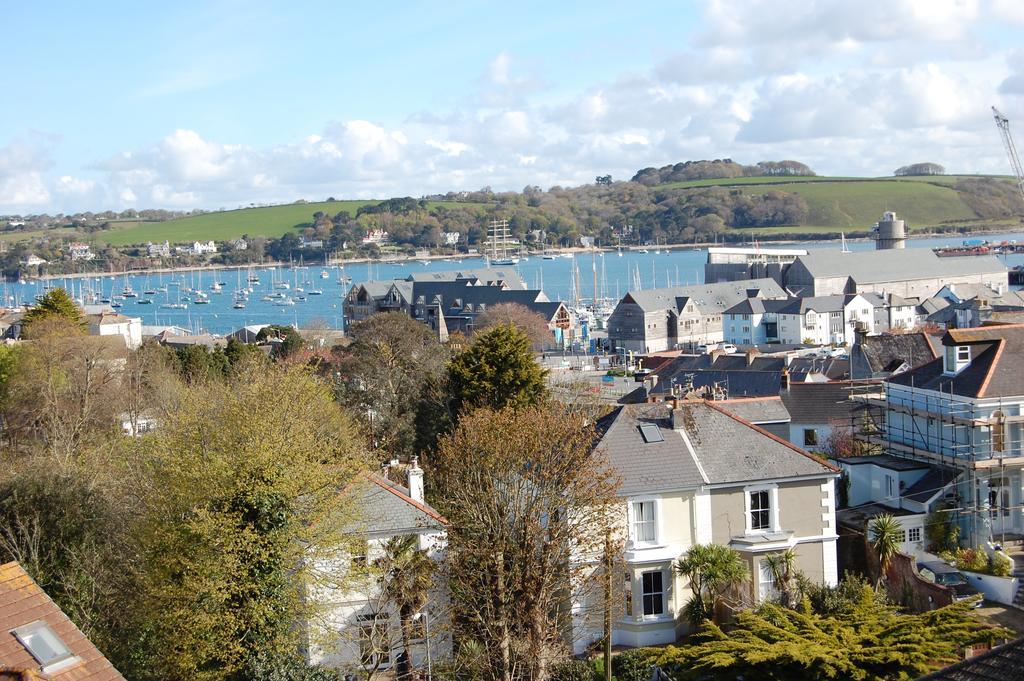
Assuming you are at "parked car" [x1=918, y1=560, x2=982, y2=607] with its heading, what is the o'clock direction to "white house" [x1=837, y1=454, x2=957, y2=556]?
The white house is roughly at 7 o'clock from the parked car.

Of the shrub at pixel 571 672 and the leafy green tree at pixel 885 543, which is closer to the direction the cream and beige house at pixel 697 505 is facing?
the shrub

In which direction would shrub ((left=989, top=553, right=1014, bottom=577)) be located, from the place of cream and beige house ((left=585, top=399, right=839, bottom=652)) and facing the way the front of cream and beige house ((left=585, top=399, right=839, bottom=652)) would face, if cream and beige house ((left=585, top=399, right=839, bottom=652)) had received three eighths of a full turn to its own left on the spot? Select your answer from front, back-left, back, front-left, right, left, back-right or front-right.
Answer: front-right

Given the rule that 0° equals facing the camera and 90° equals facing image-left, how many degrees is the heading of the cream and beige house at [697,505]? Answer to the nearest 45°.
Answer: approximately 0°

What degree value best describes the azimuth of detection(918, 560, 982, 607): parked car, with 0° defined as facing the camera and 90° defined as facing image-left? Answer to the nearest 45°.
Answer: approximately 315°

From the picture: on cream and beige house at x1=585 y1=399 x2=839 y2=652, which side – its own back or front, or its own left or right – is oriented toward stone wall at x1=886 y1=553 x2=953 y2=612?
left

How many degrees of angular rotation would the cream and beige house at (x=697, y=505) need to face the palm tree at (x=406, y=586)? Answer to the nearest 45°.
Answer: approximately 45° to its right

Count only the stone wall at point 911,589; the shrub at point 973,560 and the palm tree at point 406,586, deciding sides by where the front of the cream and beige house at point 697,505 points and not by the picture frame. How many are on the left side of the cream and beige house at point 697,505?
2

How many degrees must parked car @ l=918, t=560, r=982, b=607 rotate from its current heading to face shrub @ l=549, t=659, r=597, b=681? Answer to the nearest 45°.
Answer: approximately 90° to its right

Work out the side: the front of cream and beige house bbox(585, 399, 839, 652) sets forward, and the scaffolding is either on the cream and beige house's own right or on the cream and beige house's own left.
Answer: on the cream and beige house's own left

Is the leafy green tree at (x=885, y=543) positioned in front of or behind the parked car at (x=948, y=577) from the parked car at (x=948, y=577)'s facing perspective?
behind

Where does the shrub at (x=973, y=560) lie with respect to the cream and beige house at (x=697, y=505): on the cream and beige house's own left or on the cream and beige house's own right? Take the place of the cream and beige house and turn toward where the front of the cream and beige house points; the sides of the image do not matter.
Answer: on the cream and beige house's own left
